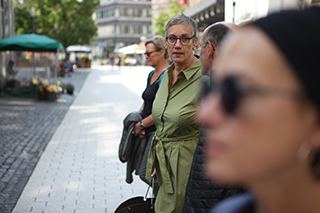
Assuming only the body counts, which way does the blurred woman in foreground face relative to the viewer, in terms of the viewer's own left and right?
facing to the left of the viewer

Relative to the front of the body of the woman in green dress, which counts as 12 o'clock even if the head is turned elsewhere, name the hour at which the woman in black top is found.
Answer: The woman in black top is roughly at 4 o'clock from the woman in green dress.

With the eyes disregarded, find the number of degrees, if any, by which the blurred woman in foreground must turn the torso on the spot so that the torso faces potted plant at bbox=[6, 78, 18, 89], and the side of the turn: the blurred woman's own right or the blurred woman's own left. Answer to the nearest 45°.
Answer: approximately 45° to the blurred woman's own right

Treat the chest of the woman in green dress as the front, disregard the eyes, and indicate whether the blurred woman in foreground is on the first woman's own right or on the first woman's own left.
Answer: on the first woman's own left

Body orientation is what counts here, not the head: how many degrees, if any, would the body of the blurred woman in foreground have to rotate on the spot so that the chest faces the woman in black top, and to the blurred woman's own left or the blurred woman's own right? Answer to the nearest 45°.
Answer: approximately 90° to the blurred woman's own right

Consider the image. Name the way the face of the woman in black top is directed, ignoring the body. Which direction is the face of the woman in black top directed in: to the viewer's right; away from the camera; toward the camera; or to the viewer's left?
to the viewer's left

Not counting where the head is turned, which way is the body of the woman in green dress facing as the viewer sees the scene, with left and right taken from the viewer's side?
facing the viewer and to the left of the viewer

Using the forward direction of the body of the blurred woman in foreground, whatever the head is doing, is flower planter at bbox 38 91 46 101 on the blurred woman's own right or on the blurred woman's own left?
on the blurred woman's own right

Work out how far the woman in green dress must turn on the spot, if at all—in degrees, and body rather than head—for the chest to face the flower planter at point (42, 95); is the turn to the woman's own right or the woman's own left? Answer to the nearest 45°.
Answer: approximately 135° to the woman's own right

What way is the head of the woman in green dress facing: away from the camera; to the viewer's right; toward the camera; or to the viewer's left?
toward the camera

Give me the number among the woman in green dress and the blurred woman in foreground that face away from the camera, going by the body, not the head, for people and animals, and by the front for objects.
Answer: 0
